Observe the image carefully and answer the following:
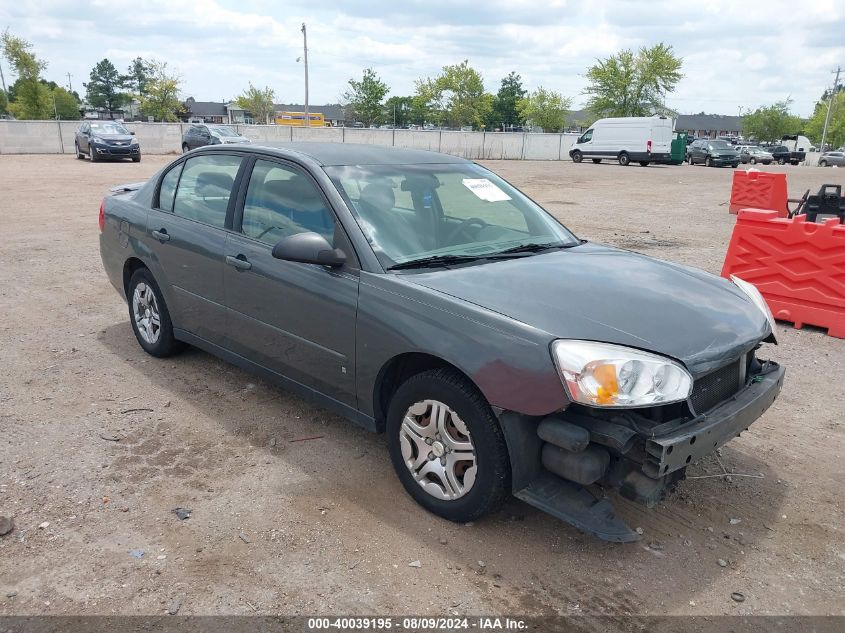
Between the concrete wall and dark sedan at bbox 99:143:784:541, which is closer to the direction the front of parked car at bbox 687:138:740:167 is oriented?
the dark sedan

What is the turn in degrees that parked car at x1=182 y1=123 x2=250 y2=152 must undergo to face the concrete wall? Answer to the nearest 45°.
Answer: approximately 90° to its left

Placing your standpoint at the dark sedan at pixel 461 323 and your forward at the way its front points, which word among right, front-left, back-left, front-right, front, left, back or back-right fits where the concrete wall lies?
back-left

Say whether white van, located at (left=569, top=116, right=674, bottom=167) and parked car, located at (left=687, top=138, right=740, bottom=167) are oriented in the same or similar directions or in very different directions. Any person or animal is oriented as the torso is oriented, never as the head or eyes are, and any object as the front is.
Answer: very different directions

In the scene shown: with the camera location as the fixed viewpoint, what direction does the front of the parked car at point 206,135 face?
facing the viewer and to the right of the viewer

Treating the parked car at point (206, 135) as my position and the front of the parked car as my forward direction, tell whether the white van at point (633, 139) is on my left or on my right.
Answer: on my left

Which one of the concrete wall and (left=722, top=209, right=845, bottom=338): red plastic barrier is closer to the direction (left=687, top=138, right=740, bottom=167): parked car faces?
the red plastic barrier

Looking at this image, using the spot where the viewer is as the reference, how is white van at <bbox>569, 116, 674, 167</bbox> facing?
facing away from the viewer and to the left of the viewer

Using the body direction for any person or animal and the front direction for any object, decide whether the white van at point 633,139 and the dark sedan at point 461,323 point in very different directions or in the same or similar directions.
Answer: very different directions

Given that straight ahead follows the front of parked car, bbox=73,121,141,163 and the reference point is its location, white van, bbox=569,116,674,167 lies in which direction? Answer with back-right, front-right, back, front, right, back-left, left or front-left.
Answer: front-left
